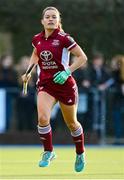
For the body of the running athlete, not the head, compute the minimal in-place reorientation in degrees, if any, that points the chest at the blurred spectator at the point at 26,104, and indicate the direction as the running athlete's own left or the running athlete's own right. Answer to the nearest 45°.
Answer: approximately 135° to the running athlete's own right

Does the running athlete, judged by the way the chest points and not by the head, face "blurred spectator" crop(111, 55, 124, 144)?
no

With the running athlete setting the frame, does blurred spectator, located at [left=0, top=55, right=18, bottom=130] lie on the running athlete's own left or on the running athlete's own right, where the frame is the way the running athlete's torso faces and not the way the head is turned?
on the running athlete's own right

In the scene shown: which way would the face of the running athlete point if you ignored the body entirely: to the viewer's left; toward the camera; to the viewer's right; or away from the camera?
toward the camera

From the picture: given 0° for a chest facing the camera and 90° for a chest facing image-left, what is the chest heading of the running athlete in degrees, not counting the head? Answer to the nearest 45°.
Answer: approximately 45°

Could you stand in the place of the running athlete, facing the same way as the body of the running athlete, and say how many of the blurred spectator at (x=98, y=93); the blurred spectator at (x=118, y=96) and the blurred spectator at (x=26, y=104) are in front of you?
0

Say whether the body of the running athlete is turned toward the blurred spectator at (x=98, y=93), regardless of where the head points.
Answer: no
